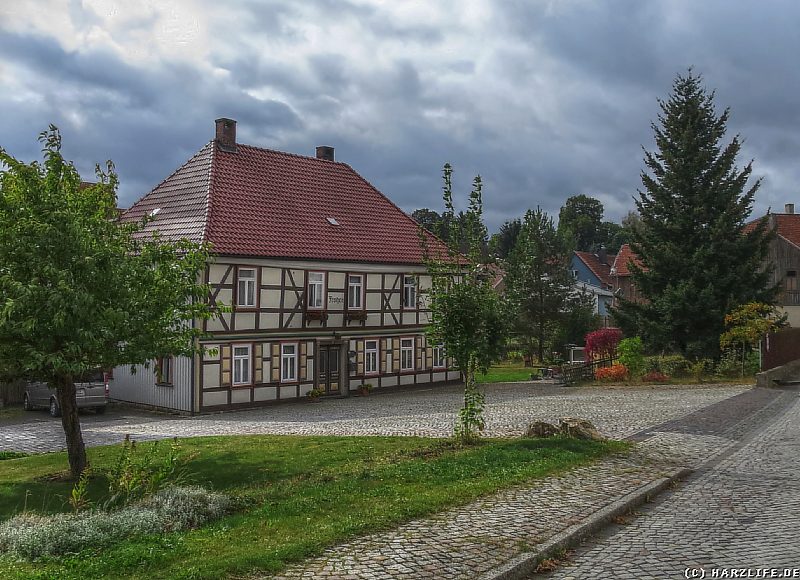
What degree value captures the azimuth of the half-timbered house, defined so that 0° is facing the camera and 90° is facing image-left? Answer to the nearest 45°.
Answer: approximately 315°

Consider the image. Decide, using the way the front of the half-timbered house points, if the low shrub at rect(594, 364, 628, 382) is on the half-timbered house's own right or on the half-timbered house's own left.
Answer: on the half-timbered house's own left
